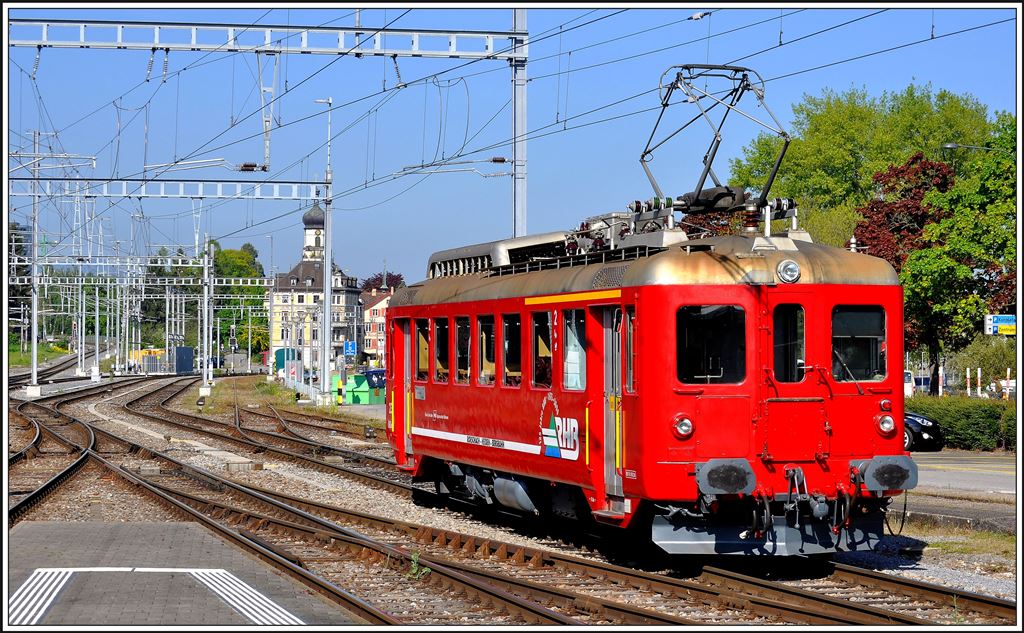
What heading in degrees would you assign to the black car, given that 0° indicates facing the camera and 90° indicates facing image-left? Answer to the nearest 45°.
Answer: approximately 315°

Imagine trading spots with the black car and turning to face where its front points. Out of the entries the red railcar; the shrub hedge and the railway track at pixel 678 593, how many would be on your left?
1

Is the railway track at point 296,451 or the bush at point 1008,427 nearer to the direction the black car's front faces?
the bush

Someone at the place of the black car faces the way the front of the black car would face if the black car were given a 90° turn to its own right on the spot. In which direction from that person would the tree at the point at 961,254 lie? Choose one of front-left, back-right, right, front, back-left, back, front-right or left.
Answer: back-right

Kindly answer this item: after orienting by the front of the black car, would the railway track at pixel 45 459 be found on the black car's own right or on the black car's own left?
on the black car's own right
